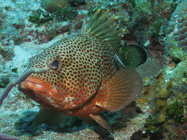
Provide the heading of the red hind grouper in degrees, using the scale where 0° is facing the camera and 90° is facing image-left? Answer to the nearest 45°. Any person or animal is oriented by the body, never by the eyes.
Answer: approximately 45°

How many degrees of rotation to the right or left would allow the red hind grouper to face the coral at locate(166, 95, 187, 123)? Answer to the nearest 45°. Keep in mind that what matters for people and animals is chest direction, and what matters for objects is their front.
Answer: approximately 135° to its left

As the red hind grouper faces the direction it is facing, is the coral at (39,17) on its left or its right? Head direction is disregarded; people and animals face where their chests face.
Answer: on its right

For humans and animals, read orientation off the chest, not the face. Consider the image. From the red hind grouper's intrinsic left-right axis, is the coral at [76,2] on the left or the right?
on its right

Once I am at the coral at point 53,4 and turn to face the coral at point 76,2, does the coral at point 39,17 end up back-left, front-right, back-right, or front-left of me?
back-right

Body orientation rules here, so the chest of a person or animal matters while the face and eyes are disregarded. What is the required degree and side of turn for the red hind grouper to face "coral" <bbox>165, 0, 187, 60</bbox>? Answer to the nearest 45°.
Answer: approximately 180°

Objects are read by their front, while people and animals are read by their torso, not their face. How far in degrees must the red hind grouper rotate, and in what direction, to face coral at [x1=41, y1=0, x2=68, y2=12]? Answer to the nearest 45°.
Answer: approximately 135° to its right
